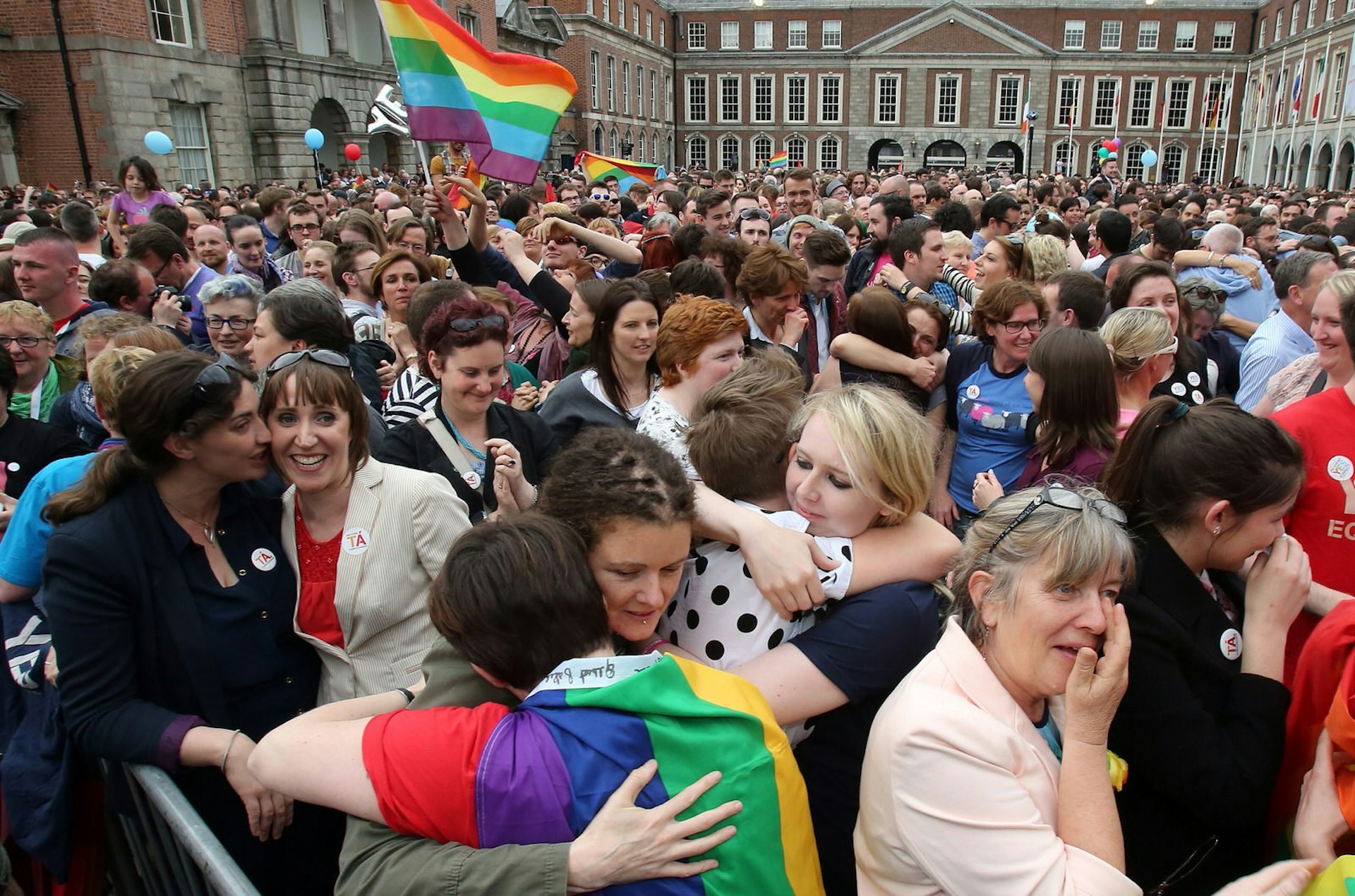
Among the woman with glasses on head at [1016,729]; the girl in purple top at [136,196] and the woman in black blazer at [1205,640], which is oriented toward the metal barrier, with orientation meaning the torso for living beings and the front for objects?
the girl in purple top

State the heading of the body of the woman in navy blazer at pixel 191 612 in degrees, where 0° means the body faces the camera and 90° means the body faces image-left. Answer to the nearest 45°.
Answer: approximately 315°

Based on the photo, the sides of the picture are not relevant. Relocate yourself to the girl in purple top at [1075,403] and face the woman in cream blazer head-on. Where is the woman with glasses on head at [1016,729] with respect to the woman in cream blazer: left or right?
left

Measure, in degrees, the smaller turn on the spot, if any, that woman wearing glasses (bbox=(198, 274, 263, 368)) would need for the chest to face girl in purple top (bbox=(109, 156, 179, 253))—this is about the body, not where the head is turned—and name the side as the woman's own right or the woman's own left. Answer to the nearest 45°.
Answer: approximately 180°

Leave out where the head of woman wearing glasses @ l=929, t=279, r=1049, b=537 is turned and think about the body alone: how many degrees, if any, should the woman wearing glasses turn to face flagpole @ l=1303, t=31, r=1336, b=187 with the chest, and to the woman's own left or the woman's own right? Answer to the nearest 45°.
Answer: approximately 135° to the woman's own left

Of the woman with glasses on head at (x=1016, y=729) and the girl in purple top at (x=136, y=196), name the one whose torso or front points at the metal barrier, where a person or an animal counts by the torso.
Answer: the girl in purple top

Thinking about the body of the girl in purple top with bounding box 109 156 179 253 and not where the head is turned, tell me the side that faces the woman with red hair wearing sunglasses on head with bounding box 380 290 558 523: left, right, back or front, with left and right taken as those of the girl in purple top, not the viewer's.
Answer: front

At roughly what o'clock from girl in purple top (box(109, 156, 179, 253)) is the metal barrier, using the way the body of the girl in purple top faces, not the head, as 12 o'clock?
The metal barrier is roughly at 12 o'clock from the girl in purple top.

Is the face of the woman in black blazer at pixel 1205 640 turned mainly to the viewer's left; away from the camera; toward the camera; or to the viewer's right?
to the viewer's right

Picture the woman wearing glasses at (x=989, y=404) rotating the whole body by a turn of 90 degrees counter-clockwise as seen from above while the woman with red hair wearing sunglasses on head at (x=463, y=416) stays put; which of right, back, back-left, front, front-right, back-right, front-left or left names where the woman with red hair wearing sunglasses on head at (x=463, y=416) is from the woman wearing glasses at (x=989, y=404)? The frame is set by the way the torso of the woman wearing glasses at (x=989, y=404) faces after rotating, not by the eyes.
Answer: back
